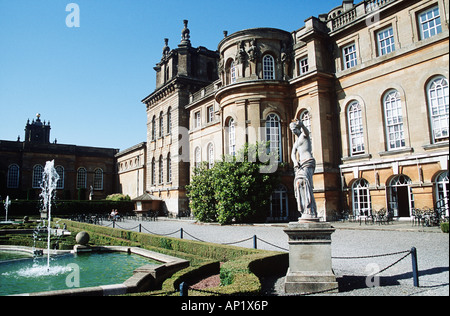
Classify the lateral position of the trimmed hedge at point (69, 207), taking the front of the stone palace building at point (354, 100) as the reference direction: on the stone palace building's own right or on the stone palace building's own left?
on the stone palace building's own right

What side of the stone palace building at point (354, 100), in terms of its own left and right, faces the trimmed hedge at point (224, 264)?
front

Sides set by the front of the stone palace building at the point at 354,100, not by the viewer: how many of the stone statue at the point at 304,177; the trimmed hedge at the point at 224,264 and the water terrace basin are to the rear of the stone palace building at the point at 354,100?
0

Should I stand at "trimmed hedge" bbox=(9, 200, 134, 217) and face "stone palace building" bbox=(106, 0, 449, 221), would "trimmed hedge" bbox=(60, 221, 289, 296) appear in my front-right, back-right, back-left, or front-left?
front-right

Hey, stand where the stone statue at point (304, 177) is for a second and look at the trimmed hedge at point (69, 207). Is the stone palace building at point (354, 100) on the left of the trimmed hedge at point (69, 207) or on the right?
right

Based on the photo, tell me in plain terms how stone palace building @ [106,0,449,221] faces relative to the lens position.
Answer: facing the viewer and to the left of the viewer

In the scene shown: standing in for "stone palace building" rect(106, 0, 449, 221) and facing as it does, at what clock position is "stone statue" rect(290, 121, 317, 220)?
The stone statue is roughly at 11 o'clock from the stone palace building.

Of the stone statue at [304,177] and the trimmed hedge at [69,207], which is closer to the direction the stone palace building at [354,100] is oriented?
the stone statue

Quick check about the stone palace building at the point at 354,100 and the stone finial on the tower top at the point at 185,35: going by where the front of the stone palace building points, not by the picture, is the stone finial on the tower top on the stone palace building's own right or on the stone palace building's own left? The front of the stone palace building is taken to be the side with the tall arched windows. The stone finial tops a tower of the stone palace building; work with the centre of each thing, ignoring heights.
on the stone palace building's own right

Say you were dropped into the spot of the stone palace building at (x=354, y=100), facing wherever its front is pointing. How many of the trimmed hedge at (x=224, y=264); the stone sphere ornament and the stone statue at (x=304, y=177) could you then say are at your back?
0

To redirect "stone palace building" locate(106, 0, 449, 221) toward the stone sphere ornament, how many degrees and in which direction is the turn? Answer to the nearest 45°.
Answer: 0° — it already faces it

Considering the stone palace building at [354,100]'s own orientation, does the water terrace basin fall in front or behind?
in front
